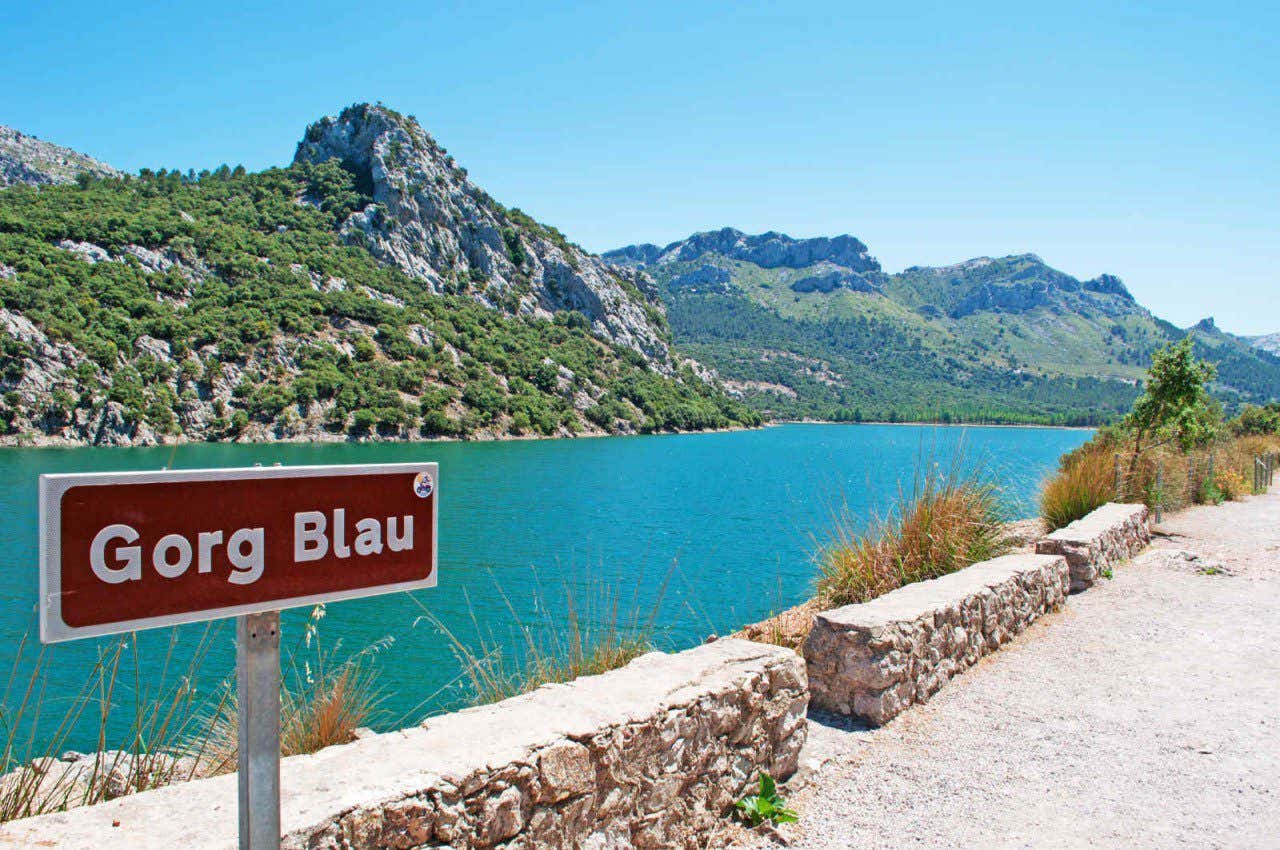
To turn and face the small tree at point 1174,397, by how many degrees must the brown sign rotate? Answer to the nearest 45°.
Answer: approximately 90° to its left

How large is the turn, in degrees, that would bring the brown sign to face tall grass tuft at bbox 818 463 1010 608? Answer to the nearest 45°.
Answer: approximately 90° to its left

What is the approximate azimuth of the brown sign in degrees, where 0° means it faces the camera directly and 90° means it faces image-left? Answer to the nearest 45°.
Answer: approximately 315°

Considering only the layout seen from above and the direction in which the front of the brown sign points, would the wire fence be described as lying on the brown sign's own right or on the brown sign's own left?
on the brown sign's own left

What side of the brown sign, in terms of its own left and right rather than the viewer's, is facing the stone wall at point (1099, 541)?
left

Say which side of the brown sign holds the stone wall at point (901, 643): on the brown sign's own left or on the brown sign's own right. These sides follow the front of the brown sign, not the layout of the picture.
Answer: on the brown sign's own left

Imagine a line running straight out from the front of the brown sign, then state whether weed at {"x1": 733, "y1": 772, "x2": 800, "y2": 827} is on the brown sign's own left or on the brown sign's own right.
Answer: on the brown sign's own left
